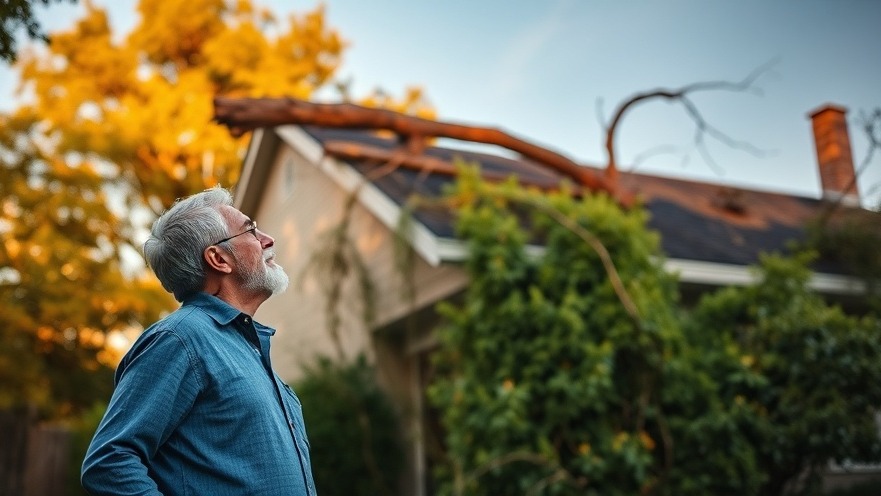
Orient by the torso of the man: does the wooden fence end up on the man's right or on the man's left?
on the man's left

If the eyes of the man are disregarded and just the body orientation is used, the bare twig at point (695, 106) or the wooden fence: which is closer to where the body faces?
the bare twig

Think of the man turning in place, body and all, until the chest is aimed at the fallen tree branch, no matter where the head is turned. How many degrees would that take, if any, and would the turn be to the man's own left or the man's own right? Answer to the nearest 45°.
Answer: approximately 90° to the man's own left

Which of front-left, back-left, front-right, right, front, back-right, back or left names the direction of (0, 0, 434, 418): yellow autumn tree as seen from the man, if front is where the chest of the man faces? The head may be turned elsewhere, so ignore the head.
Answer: left

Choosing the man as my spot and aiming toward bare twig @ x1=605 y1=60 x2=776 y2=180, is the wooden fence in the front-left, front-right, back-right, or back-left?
front-left

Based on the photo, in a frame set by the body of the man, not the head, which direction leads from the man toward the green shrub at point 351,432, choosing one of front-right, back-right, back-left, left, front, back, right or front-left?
left

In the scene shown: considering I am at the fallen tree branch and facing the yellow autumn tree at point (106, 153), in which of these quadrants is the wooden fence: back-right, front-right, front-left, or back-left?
front-left

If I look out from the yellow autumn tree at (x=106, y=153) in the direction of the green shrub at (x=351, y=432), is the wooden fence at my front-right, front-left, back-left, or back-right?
front-right

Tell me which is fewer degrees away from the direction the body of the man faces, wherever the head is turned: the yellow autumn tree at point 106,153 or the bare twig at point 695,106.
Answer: the bare twig

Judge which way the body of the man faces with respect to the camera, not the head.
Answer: to the viewer's right
